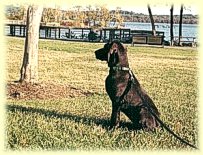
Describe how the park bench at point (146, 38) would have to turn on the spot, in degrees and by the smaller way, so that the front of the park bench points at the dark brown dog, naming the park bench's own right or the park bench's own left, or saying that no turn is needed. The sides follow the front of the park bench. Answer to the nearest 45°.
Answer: approximately 180°

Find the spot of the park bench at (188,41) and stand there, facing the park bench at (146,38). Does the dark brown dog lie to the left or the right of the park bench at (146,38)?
left

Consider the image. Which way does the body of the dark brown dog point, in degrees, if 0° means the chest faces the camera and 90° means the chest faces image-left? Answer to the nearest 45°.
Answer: approximately 90°

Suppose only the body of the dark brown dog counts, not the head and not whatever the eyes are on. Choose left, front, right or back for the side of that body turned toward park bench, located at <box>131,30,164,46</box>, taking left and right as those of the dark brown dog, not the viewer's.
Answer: right

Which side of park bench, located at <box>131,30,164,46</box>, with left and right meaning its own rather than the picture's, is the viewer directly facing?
back

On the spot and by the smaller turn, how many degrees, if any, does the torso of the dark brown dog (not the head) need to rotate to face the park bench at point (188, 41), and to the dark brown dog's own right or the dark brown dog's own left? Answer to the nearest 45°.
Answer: approximately 135° to the dark brown dog's own right

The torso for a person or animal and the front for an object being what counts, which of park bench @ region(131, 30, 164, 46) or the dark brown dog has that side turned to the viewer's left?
the dark brown dog

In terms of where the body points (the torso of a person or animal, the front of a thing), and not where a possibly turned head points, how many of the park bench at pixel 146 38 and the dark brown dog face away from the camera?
1

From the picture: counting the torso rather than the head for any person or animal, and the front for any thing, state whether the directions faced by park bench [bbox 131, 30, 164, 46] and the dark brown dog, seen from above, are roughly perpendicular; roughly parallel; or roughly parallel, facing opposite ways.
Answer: roughly perpendicular
